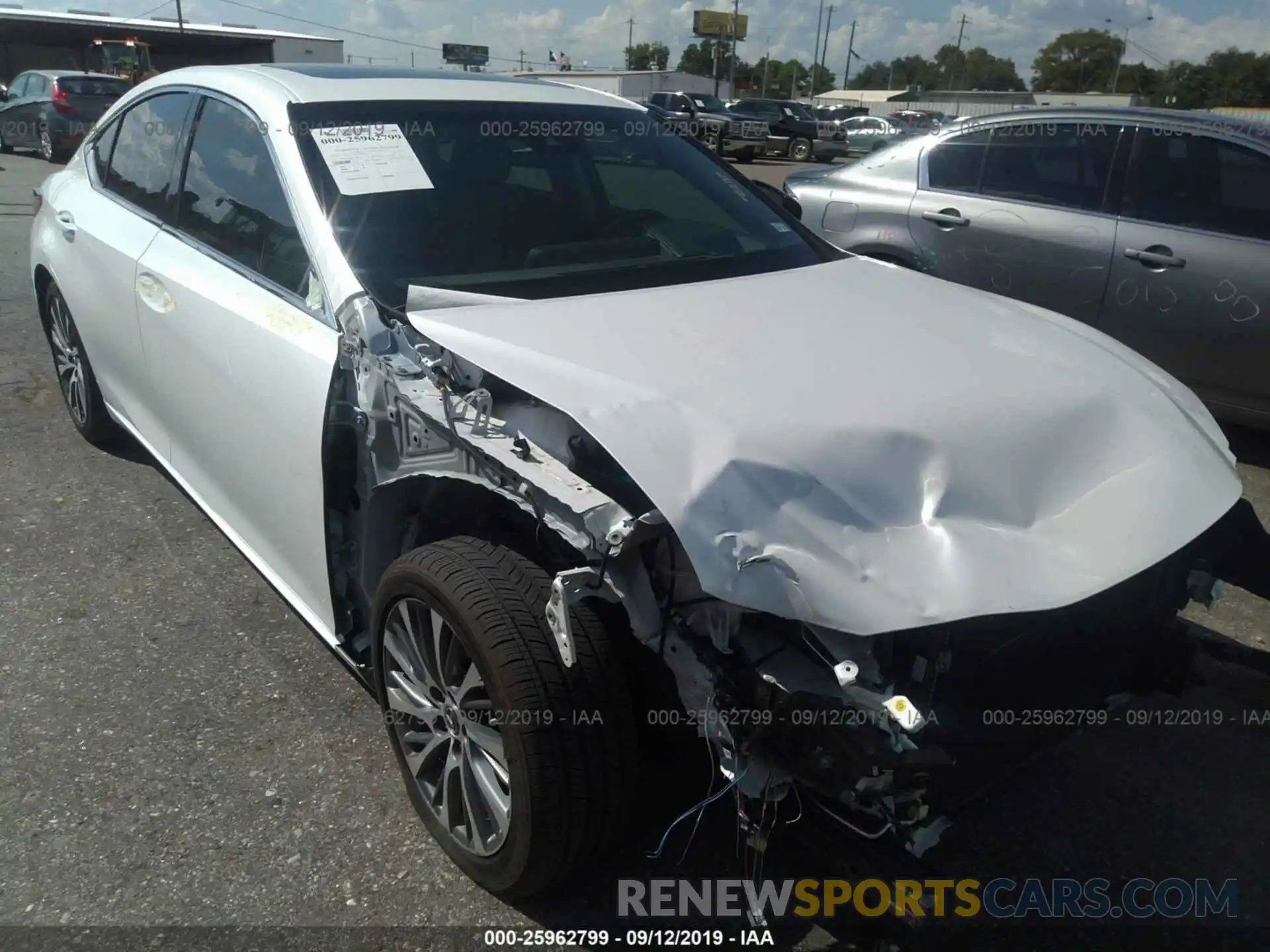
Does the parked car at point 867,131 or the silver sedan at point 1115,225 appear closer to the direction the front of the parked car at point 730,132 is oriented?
the silver sedan

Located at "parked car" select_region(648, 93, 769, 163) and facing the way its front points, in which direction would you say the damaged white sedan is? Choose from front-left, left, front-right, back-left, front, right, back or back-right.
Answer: front-right

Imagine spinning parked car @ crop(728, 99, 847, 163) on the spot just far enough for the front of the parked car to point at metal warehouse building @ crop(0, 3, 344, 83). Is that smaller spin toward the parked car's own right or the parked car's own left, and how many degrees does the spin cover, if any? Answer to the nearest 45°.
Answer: approximately 180°

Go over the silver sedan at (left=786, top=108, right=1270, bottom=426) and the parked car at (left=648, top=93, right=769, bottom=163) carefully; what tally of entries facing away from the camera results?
0

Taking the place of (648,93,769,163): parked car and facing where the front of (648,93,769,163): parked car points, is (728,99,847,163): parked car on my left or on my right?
on my left

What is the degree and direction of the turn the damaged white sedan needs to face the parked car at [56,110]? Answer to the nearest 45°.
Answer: approximately 180°

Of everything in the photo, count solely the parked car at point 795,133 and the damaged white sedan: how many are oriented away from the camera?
0

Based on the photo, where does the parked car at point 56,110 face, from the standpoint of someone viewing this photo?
facing away from the viewer and to the left of the viewer

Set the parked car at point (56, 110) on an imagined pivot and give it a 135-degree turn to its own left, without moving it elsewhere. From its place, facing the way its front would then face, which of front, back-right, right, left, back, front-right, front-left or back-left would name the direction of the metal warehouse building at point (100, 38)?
back

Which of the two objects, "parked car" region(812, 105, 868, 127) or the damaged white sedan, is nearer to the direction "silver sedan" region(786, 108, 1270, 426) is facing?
the damaged white sedan
